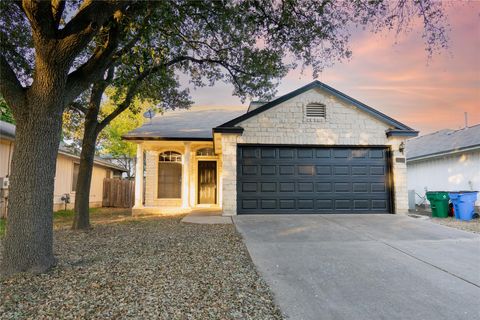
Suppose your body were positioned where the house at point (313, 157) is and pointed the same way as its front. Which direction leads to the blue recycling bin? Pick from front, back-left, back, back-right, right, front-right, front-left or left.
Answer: left

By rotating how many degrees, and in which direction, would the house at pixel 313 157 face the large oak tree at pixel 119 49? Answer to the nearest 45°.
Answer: approximately 45° to its right

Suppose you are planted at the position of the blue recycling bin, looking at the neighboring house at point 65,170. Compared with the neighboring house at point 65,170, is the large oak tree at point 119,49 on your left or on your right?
left

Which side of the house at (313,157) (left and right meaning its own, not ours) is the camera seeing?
front

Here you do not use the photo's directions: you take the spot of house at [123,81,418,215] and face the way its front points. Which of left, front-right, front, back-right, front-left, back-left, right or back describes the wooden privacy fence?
back-right

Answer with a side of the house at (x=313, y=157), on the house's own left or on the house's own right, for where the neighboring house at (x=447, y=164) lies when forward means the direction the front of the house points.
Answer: on the house's own left

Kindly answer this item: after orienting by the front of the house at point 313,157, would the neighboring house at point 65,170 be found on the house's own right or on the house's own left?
on the house's own right

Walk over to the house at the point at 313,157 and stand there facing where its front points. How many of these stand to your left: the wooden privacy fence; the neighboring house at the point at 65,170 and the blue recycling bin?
1

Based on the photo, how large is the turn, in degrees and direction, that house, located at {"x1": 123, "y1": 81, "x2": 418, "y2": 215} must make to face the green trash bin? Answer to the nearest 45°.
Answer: approximately 90° to its left
